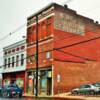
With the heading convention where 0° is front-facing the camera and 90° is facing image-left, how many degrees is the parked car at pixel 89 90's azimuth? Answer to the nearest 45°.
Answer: approximately 90°
